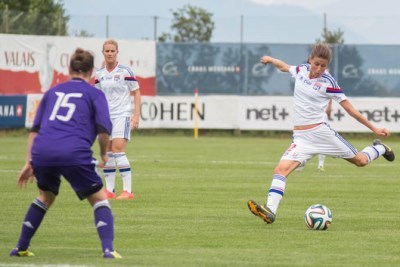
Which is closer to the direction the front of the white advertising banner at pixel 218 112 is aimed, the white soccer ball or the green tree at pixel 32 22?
the white soccer ball

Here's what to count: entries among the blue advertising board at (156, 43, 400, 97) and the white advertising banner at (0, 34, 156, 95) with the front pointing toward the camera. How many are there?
2

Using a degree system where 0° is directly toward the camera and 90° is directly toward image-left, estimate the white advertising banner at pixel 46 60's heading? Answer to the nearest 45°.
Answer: approximately 0°

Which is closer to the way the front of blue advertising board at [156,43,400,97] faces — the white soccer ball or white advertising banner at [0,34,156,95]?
the white soccer ball

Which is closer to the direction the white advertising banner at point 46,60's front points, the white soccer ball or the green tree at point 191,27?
the white soccer ball

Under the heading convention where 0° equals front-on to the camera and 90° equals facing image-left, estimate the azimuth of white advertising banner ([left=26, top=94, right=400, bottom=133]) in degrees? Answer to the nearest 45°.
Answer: approximately 0°

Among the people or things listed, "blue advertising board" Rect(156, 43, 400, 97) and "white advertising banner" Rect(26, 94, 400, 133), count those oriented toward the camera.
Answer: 2

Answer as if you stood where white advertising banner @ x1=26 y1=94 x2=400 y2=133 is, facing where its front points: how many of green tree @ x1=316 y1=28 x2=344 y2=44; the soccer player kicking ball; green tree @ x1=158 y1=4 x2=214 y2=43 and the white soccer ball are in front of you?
2
